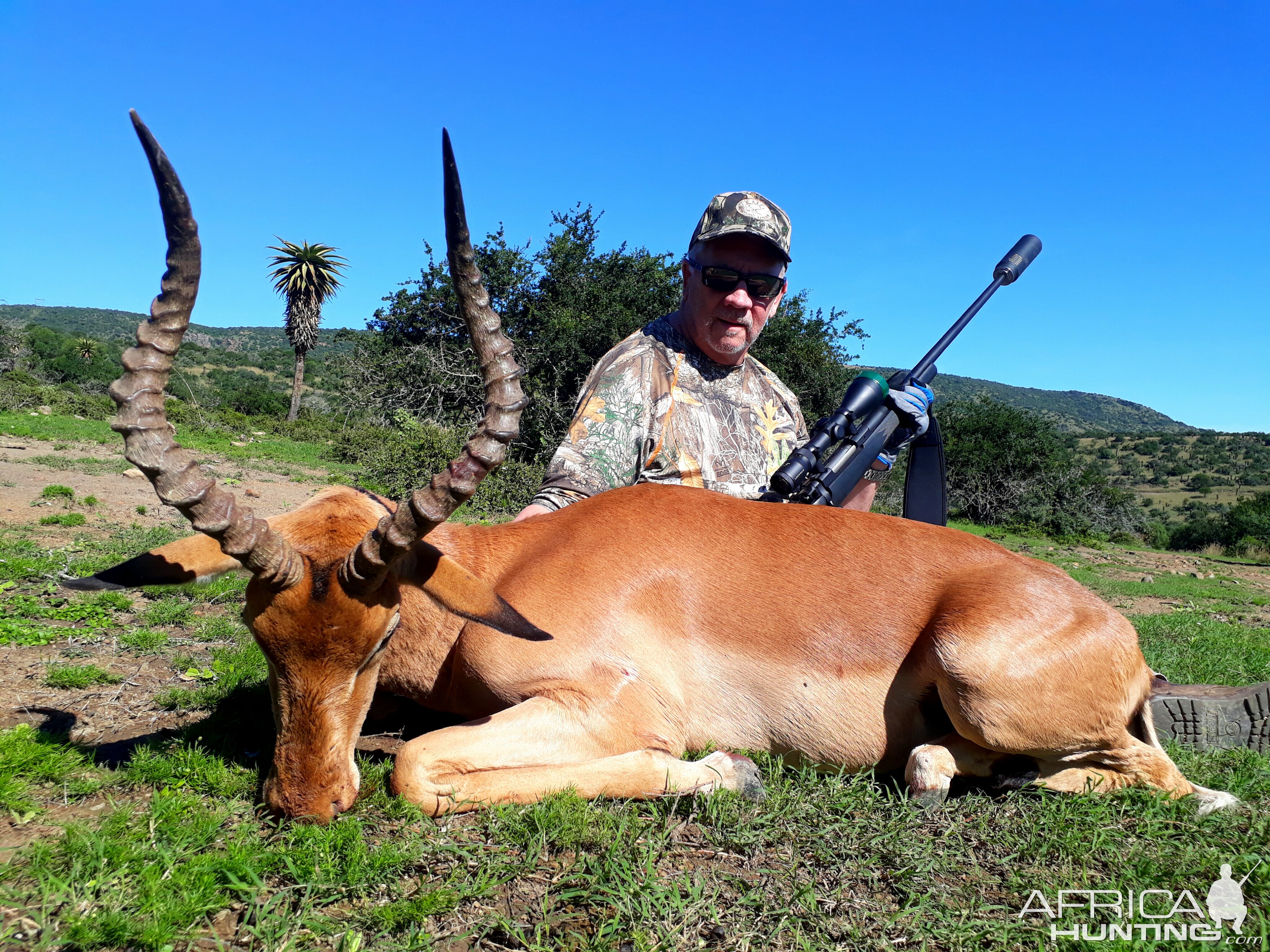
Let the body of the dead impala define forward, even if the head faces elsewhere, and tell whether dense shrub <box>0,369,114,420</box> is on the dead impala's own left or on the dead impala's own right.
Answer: on the dead impala's own right

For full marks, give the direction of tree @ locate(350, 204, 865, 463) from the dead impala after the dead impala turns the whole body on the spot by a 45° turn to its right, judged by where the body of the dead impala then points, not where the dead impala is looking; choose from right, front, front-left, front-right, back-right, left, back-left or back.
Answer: front-right

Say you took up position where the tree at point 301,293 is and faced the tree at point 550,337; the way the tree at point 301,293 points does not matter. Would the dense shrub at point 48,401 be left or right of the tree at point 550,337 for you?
right

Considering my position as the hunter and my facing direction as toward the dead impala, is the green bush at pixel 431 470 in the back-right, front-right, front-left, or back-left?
back-right

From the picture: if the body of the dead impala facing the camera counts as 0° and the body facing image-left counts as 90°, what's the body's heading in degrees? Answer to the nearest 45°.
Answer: approximately 90°

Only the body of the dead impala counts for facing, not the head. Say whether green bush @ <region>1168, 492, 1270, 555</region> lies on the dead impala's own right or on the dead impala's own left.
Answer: on the dead impala's own right

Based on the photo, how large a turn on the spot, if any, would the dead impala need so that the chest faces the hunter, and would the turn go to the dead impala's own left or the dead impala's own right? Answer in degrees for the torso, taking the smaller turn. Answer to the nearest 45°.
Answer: approximately 90° to the dead impala's own right

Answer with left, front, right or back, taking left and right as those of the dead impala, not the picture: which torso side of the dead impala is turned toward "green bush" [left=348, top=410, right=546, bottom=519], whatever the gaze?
right

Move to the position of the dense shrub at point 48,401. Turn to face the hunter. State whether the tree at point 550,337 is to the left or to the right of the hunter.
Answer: left

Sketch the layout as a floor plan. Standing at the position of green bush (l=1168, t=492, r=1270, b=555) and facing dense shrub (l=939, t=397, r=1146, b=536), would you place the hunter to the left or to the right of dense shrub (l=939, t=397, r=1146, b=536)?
left
